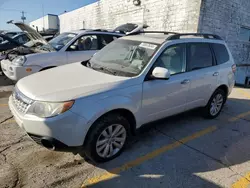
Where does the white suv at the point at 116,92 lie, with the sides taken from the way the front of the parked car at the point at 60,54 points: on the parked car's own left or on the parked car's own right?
on the parked car's own left

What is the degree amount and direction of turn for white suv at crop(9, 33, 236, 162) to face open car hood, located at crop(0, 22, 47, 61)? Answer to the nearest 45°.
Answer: approximately 90° to its right

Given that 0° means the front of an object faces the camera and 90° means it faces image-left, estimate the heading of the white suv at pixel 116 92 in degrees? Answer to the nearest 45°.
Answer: approximately 45°

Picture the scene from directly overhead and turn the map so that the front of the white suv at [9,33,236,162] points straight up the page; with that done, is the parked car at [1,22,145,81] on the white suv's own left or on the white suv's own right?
on the white suv's own right

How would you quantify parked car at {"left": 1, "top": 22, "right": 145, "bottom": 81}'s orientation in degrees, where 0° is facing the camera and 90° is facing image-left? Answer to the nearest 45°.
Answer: approximately 45°
